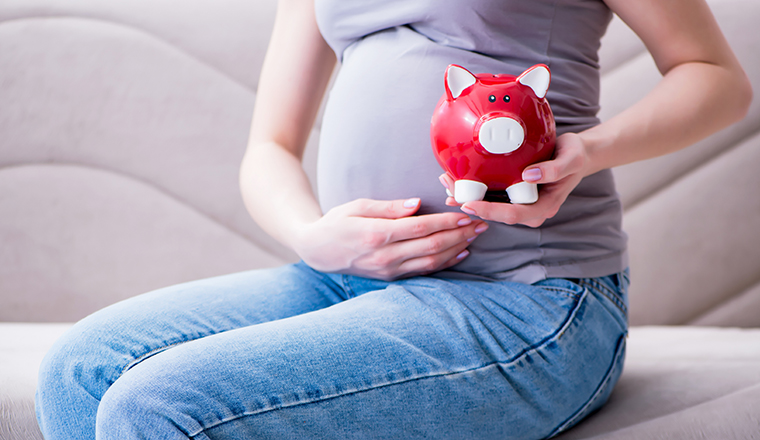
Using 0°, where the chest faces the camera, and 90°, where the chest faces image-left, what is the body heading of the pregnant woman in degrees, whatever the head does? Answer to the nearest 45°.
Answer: approximately 45°

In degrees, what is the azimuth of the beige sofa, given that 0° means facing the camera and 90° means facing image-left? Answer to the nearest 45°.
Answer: approximately 0°
